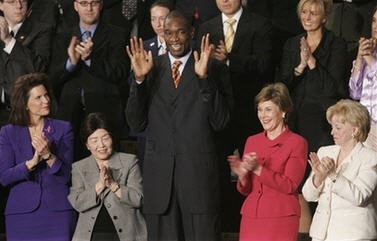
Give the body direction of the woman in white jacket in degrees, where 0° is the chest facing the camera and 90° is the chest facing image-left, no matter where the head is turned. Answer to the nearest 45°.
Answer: approximately 45°

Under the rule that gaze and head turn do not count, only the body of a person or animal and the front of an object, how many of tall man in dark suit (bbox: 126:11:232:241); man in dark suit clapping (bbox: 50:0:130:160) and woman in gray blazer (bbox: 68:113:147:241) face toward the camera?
3

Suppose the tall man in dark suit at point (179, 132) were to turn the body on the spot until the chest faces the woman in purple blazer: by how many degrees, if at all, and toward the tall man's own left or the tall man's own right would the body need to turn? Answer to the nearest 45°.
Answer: approximately 90° to the tall man's own right

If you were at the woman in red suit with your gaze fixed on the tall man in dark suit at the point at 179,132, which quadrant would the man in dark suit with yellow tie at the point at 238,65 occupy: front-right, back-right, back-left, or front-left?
front-right

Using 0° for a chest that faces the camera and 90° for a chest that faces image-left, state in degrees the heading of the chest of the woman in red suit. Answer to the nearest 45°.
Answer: approximately 45°

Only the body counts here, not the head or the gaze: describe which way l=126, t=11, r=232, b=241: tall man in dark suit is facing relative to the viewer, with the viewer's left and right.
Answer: facing the viewer

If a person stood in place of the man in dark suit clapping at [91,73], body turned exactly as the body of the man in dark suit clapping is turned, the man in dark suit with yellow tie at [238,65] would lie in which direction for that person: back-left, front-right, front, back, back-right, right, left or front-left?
left

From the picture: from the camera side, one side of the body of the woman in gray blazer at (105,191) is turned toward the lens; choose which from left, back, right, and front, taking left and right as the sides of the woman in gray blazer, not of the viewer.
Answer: front

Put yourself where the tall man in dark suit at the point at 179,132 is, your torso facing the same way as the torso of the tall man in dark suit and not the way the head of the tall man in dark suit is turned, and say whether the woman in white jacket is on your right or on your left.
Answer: on your left

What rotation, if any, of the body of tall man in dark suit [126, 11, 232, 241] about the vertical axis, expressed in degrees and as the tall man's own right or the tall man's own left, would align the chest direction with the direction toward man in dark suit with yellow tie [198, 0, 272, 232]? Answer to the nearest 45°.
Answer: approximately 135° to the tall man's own left

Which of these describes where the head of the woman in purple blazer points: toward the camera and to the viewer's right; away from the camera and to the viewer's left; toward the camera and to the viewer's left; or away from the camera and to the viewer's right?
toward the camera and to the viewer's right

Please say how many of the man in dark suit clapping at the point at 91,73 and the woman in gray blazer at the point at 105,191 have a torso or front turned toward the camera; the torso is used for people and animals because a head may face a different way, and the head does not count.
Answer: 2
